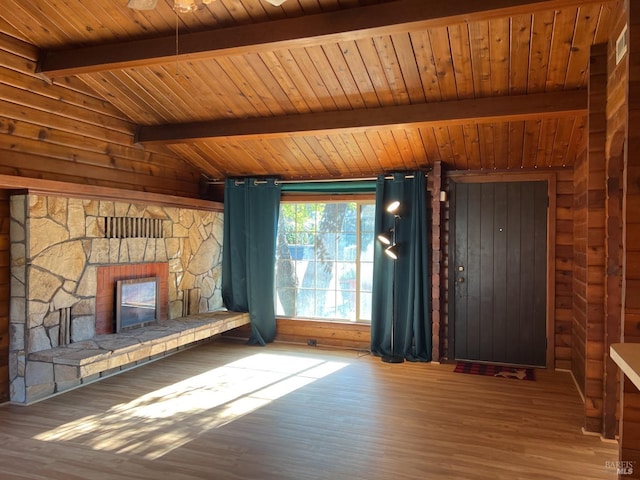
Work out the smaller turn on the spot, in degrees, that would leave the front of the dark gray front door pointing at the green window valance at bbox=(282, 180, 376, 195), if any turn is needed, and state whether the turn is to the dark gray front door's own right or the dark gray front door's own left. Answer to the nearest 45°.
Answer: approximately 90° to the dark gray front door's own right

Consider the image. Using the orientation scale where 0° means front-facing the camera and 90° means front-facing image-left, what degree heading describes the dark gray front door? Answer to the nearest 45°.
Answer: approximately 0°

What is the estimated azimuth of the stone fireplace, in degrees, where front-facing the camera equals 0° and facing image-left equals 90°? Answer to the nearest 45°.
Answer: approximately 315°

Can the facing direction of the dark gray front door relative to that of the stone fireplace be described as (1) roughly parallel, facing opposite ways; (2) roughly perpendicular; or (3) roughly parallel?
roughly perpendicular

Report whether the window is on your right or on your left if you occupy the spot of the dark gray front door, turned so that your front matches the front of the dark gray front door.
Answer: on your right

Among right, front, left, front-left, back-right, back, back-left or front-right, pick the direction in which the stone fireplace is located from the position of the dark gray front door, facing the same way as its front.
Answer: front-right

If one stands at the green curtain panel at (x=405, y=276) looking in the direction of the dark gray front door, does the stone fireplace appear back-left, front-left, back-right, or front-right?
back-right

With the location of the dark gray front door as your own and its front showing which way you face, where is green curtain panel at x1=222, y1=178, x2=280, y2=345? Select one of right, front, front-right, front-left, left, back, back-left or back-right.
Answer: right

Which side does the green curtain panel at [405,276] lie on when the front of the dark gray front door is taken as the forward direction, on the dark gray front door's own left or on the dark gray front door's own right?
on the dark gray front door's own right

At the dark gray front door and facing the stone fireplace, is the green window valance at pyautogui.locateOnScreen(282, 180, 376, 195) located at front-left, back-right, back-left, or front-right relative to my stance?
front-right

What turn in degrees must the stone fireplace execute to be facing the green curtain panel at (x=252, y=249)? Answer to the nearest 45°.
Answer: approximately 90° to its left

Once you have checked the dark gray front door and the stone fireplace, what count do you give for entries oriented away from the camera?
0

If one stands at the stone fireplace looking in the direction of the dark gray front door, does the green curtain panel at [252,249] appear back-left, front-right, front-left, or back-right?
front-left
